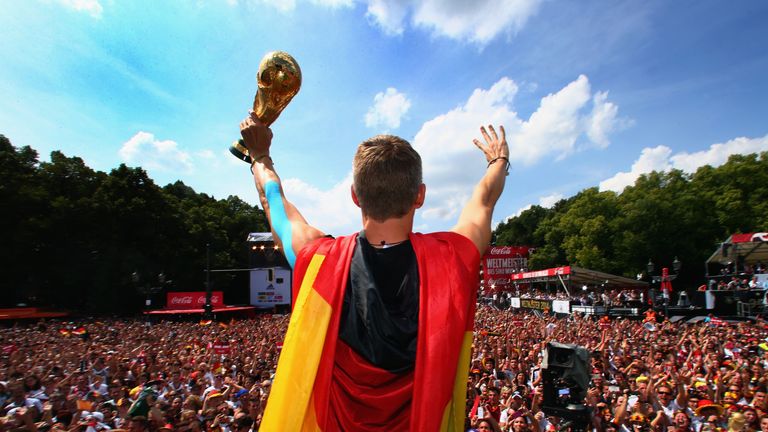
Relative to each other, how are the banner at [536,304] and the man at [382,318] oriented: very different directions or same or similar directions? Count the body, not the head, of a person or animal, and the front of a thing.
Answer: very different directions

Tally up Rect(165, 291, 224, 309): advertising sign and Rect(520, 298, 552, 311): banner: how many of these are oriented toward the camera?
2

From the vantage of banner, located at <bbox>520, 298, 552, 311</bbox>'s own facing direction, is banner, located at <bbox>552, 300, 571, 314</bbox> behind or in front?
in front

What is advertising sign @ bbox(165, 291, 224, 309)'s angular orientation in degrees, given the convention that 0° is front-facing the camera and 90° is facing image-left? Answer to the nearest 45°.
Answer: approximately 0°

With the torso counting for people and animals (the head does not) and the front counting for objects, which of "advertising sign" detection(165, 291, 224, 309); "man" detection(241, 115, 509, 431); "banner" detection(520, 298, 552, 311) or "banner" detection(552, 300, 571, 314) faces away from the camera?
the man

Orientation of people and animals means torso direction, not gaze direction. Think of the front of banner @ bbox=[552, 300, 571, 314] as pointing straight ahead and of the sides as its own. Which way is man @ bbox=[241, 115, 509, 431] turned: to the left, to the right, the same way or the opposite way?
the opposite way

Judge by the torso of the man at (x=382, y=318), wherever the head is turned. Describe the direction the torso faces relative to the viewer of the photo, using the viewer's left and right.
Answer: facing away from the viewer

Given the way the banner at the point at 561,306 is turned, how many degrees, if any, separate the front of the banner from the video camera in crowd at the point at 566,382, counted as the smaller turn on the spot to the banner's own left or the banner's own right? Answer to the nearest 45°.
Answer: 0° — it already faces it

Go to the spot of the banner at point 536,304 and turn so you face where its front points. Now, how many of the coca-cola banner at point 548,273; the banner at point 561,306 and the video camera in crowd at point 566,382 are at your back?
1

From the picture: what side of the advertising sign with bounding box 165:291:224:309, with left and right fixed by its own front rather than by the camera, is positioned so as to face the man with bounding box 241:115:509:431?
front

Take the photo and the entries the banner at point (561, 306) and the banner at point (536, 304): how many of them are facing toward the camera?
2

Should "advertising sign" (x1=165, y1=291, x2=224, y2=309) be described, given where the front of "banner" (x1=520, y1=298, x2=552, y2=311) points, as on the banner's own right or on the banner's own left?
on the banner's own right

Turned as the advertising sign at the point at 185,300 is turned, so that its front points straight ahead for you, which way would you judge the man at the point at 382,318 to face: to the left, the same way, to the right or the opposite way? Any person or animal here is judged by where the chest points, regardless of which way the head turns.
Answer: the opposite way

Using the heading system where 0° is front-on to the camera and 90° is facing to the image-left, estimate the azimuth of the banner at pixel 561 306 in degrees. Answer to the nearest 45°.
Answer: approximately 0°

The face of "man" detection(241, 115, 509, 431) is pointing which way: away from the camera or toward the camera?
away from the camera
